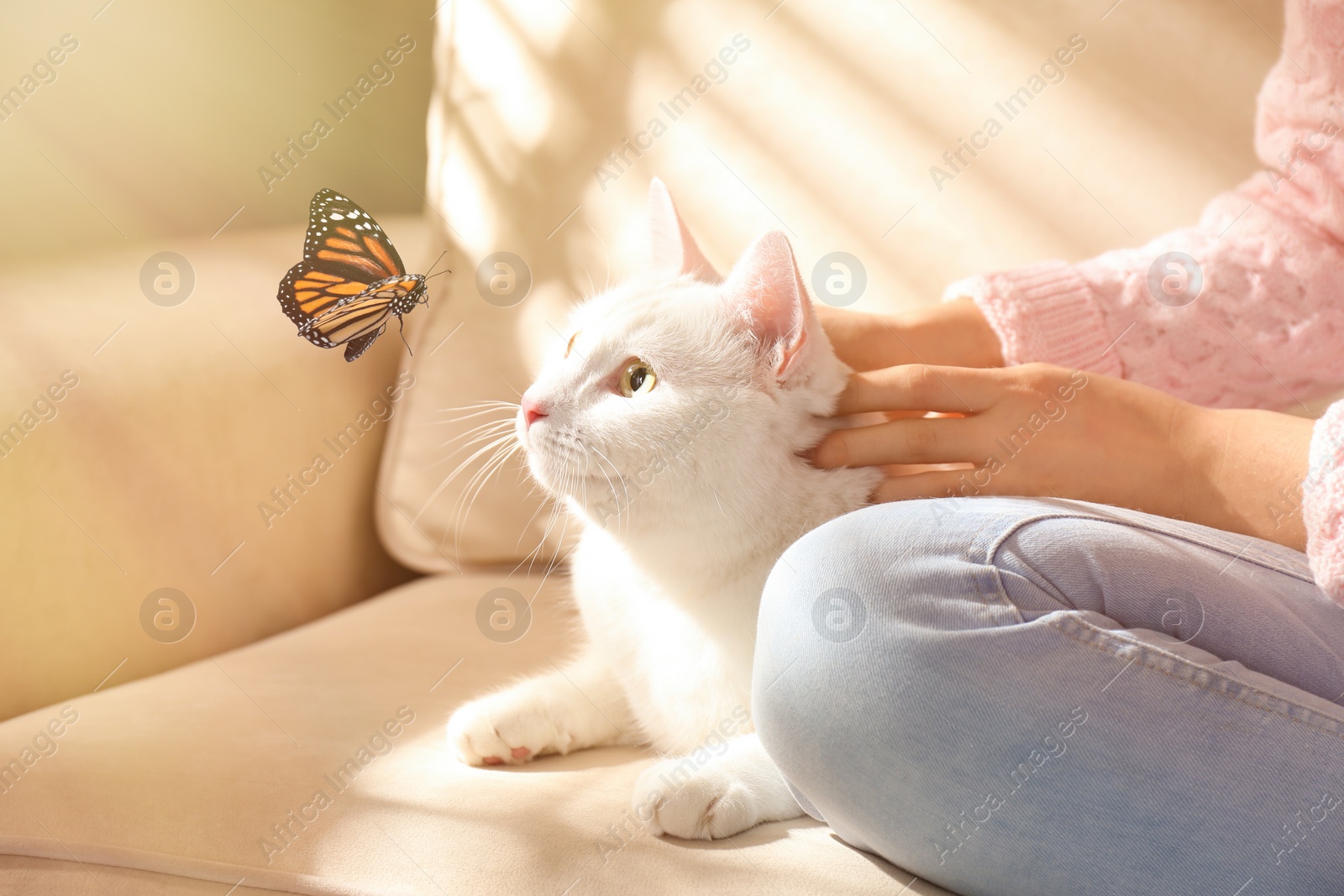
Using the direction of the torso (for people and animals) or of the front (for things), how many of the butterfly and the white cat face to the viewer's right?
1

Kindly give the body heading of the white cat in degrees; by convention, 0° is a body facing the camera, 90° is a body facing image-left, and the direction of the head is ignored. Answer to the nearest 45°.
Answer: approximately 45°

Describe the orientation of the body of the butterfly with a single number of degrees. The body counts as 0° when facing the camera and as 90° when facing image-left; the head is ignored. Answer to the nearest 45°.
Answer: approximately 270°
